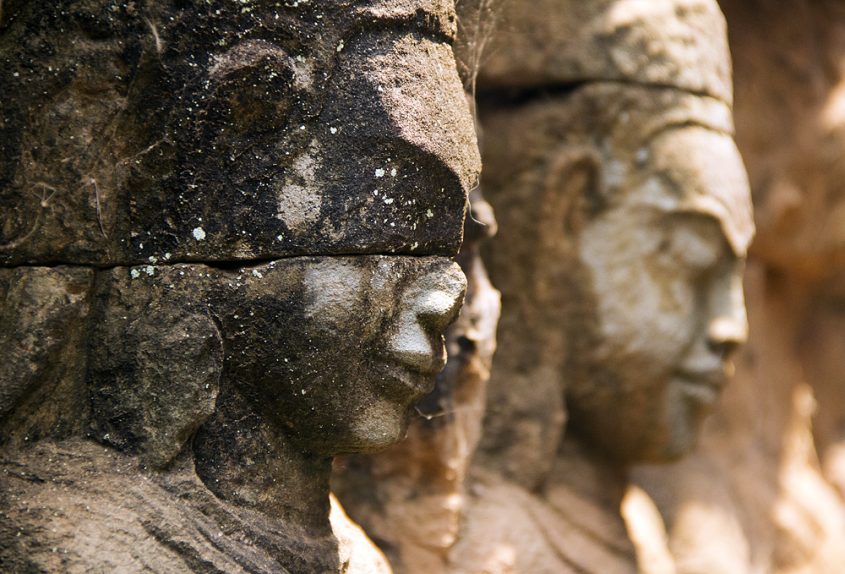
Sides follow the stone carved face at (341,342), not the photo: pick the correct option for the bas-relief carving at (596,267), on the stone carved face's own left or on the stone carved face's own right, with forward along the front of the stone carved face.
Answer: on the stone carved face's own left

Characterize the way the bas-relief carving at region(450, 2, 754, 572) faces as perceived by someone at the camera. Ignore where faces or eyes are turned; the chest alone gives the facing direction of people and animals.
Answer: facing the viewer and to the right of the viewer

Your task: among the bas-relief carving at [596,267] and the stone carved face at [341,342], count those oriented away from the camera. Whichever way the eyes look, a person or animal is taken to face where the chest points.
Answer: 0
